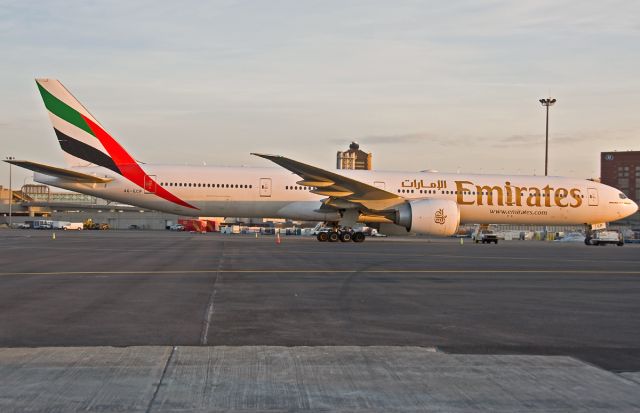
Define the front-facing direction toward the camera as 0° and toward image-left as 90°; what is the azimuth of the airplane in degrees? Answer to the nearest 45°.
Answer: approximately 270°

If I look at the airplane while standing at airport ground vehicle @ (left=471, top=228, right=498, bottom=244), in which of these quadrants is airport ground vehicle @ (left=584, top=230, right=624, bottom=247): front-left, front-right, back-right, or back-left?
back-left

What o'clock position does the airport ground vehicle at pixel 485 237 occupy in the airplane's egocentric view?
The airport ground vehicle is roughly at 11 o'clock from the airplane.
